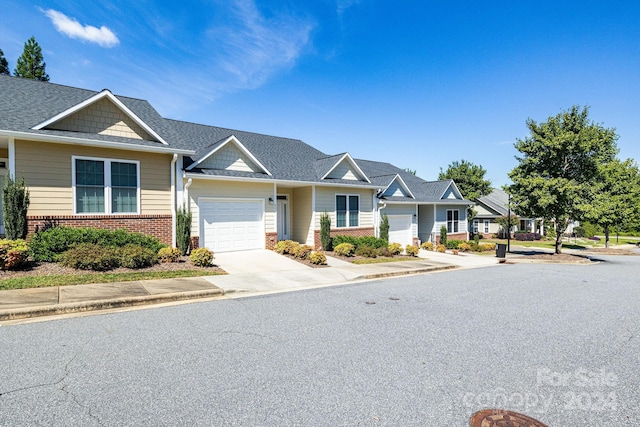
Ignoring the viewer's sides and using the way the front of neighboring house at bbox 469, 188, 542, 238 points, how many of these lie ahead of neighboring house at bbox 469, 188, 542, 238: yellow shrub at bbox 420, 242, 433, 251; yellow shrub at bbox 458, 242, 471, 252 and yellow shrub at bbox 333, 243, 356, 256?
3

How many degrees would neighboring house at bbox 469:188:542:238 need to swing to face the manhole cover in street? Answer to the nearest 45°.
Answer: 0° — it already faces it

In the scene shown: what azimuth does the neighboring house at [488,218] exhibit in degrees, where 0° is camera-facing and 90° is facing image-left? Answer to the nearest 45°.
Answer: approximately 0°

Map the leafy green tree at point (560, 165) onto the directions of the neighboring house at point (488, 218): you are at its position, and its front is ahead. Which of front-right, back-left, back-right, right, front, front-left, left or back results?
front

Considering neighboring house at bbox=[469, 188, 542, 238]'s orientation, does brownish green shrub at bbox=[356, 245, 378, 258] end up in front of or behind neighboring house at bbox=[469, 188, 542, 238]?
in front

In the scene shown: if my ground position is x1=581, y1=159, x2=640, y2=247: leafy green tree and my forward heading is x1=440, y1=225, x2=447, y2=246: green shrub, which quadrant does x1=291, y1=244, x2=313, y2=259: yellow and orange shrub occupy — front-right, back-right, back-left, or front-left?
front-left

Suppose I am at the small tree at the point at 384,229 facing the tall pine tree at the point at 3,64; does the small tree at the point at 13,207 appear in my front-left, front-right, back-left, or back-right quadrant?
front-left

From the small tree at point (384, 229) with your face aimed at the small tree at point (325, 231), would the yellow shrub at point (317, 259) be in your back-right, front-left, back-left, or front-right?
front-left

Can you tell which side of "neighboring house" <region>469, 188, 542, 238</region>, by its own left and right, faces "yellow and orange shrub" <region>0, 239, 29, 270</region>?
front

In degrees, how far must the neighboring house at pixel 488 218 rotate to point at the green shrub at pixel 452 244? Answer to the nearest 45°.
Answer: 0° — it already faces it

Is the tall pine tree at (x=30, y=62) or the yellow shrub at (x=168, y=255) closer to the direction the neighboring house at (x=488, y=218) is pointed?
the yellow shrub
